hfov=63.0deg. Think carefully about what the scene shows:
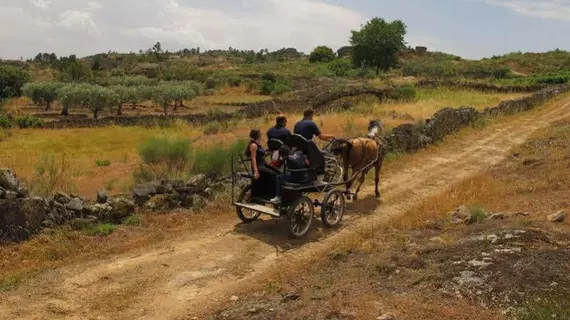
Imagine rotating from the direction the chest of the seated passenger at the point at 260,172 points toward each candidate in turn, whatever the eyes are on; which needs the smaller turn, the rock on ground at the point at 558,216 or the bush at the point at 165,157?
the rock on ground

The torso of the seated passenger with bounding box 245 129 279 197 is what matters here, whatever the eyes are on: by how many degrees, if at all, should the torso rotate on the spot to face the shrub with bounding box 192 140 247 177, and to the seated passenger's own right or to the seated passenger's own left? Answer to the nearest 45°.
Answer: approximately 135° to the seated passenger's own left

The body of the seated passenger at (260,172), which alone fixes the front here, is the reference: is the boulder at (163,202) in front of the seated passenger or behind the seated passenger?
behind

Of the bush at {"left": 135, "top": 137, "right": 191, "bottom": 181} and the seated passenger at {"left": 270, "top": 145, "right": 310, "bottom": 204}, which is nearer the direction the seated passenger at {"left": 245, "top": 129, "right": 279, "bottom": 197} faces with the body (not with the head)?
the seated passenger

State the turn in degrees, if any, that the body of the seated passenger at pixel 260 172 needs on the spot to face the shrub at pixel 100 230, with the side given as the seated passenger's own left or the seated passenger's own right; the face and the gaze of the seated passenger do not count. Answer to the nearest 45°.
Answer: approximately 135° to the seated passenger's own right

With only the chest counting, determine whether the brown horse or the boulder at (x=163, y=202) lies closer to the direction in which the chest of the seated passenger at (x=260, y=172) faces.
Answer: the brown horse
